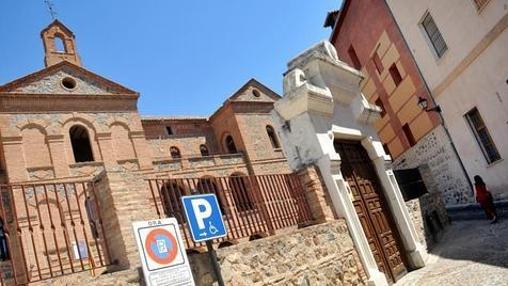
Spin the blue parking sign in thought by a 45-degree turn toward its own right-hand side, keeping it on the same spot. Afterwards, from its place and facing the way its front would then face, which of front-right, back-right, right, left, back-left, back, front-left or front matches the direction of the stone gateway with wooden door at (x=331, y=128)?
back

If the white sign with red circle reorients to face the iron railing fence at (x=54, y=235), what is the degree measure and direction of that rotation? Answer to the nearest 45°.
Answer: approximately 135° to its right

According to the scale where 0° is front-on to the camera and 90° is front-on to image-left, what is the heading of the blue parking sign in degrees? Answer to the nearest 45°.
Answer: approximately 0°

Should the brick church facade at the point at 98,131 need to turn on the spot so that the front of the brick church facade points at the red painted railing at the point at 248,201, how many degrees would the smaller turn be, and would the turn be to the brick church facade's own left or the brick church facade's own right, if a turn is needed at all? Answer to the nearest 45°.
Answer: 0° — it already faces it

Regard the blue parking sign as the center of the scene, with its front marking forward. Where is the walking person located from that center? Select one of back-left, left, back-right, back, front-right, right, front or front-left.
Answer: back-left

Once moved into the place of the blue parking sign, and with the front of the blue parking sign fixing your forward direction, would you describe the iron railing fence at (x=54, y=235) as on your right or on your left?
on your right

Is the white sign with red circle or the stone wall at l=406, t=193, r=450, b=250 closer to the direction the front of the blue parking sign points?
the white sign with red circle

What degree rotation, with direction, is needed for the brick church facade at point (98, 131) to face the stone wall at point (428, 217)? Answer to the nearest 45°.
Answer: approximately 45° to its left

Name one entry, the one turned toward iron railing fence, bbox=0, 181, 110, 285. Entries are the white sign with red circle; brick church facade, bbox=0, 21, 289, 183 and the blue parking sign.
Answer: the brick church facade

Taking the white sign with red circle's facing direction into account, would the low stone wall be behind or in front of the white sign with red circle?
behind

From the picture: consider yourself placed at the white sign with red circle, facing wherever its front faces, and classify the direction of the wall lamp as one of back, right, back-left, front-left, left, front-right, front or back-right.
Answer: back-left

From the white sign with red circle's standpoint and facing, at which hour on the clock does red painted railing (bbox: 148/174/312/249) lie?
The red painted railing is roughly at 7 o'clock from the white sign with red circle.

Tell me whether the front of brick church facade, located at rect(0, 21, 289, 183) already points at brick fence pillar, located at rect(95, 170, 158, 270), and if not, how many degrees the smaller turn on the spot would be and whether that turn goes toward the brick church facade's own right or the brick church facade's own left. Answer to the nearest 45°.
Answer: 0° — it already faces it

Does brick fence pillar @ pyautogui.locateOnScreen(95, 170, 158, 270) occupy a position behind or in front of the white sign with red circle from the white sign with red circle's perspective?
behind
